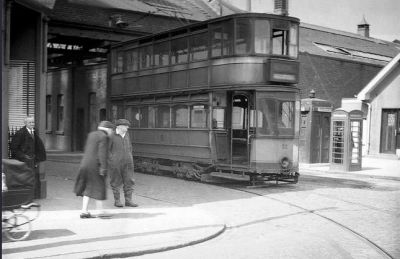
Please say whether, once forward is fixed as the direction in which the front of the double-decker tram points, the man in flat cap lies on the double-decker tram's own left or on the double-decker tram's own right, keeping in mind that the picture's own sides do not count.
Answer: on the double-decker tram's own right

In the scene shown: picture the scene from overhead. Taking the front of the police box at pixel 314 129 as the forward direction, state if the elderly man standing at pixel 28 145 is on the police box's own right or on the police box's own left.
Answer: on the police box's own right

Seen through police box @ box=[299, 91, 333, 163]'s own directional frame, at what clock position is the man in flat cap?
The man in flat cap is roughly at 2 o'clock from the police box.

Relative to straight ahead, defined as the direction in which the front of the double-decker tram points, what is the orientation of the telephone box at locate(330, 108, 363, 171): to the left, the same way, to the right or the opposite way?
to the right

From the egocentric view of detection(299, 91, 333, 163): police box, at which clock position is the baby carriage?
The baby carriage is roughly at 2 o'clock from the police box.

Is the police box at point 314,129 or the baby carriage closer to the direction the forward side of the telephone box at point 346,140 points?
the baby carriage

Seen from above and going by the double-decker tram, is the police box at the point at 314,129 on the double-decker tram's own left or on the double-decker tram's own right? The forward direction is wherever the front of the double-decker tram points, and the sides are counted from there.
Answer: on the double-decker tram's own left

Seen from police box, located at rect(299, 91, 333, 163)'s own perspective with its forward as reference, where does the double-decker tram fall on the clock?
The double-decker tram is roughly at 2 o'clock from the police box.

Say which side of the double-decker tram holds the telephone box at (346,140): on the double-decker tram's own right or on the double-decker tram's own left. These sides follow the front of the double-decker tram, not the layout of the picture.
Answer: on the double-decker tram's own left

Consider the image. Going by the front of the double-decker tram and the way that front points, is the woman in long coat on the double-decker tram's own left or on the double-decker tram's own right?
on the double-decker tram's own right

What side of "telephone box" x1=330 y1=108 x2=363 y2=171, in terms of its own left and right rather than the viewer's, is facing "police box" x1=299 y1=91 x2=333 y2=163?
right
